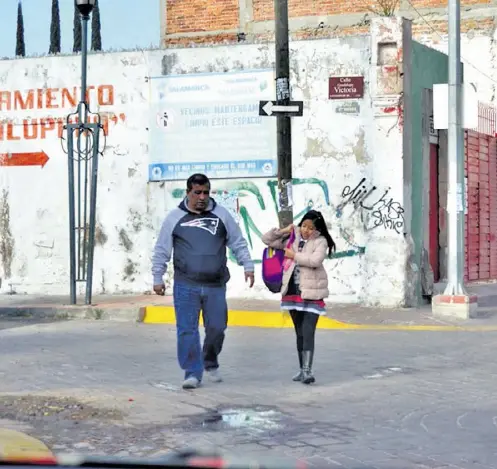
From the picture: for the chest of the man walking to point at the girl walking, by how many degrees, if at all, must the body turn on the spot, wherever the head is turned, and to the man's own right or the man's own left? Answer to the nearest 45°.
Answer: approximately 90° to the man's own left

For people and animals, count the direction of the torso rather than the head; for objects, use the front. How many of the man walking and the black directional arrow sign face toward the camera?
2

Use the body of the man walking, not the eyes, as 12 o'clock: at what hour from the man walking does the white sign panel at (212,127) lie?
The white sign panel is roughly at 6 o'clock from the man walking.

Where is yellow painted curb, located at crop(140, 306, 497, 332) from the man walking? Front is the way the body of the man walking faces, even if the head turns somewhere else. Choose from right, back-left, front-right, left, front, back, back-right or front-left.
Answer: back

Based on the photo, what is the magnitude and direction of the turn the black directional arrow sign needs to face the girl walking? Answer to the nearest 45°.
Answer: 0° — it already faces them

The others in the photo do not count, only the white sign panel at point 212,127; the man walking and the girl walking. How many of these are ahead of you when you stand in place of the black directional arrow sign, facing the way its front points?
2

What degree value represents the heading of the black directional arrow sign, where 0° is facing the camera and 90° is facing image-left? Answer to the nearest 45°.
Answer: approximately 0°

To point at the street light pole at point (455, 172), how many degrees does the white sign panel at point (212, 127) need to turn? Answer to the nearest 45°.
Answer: approximately 45° to its left

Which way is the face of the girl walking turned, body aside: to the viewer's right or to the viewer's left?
to the viewer's left

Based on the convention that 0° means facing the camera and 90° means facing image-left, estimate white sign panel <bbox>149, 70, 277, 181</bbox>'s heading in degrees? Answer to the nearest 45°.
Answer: approximately 0°
